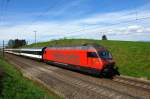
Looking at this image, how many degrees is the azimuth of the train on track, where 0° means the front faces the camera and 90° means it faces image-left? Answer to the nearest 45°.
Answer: approximately 315°
